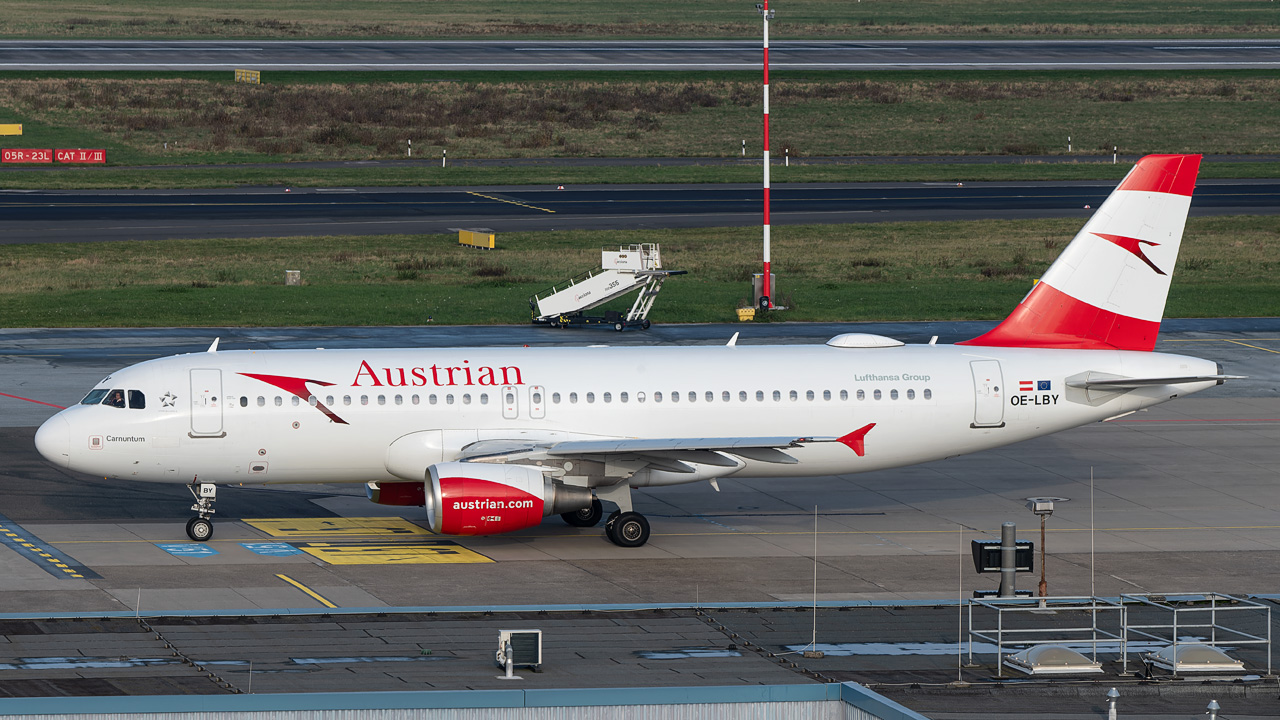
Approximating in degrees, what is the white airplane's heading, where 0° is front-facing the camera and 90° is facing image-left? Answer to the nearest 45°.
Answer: approximately 90°
